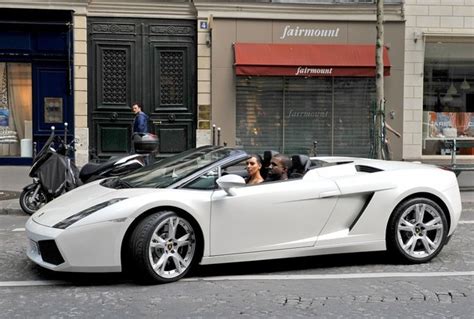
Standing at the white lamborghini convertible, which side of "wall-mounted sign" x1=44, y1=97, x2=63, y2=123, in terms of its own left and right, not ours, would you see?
front

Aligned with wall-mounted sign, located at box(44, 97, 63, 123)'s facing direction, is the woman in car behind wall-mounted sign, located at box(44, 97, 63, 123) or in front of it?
in front

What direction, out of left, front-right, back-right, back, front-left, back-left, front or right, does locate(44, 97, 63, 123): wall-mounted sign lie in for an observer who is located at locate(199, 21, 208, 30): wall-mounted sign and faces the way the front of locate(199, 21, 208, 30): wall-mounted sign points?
right

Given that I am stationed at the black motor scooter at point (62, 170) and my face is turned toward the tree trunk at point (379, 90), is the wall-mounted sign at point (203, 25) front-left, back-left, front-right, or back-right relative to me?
front-left

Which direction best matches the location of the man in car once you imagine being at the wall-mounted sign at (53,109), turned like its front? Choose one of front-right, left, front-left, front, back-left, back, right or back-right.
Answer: front

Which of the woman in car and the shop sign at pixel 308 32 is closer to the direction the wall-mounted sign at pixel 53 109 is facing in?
the woman in car

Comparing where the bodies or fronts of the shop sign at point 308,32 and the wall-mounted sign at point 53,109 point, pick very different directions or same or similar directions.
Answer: same or similar directions

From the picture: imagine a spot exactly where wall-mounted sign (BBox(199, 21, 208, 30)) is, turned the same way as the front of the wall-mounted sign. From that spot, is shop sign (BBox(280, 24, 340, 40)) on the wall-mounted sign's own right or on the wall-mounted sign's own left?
on the wall-mounted sign's own left

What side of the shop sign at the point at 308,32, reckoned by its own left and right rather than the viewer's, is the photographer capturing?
front

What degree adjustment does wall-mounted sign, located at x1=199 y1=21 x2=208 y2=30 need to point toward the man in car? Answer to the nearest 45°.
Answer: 0° — it already faces them

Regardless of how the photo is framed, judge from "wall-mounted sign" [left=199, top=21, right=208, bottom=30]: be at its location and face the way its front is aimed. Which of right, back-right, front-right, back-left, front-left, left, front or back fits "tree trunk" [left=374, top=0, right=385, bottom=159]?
front-left

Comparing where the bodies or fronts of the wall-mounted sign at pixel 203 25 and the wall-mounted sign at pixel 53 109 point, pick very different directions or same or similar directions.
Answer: same or similar directions

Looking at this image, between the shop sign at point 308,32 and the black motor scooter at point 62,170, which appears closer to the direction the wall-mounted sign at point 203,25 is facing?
the black motor scooter

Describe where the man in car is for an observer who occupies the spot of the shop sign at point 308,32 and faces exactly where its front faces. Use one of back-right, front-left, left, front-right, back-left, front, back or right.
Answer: front

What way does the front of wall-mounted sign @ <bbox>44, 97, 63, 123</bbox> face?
toward the camera

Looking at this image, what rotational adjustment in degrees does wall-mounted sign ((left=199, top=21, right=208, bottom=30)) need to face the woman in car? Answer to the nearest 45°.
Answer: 0° — it already faces them

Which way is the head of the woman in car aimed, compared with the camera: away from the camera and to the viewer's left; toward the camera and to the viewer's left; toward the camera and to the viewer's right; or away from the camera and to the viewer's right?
toward the camera and to the viewer's left
